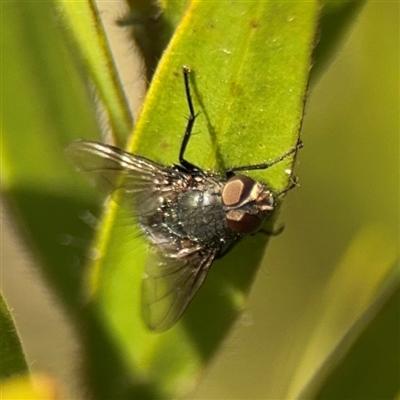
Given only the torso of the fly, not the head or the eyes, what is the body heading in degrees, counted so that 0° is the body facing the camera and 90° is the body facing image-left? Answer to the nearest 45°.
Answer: approximately 270°

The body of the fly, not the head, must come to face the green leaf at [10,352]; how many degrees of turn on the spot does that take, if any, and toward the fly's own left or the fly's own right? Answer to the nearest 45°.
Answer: approximately 135° to the fly's own right
